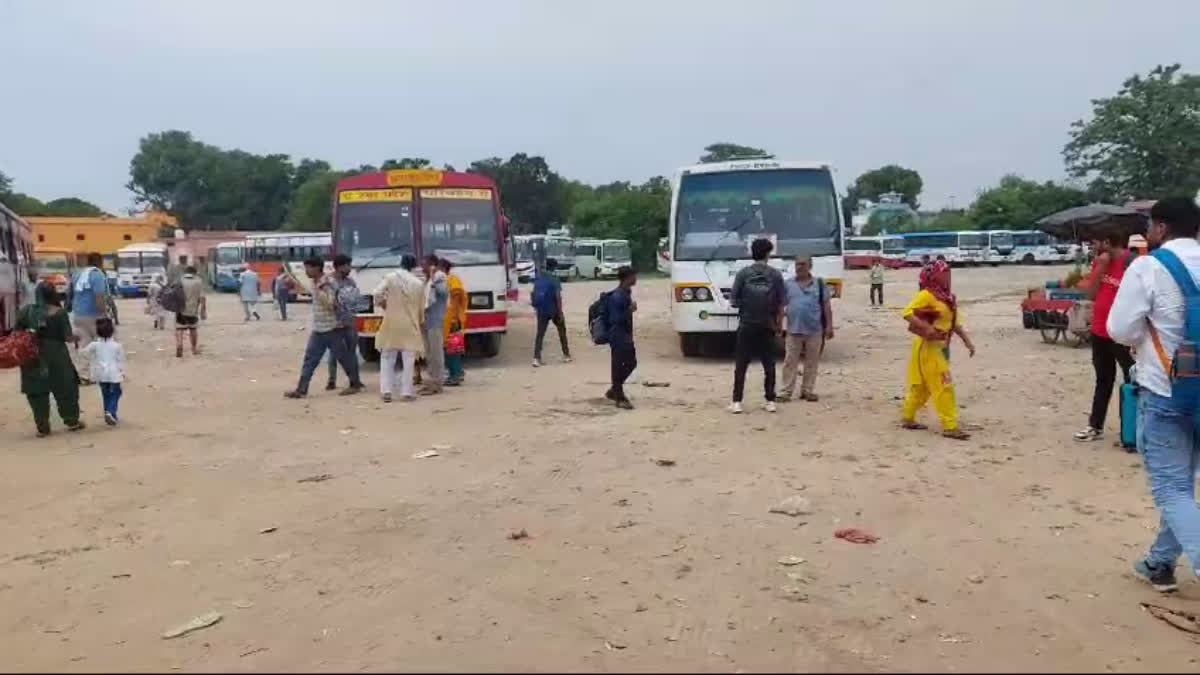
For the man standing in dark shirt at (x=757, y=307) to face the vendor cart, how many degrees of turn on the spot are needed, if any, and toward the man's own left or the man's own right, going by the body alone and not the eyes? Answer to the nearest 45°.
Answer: approximately 45° to the man's own right

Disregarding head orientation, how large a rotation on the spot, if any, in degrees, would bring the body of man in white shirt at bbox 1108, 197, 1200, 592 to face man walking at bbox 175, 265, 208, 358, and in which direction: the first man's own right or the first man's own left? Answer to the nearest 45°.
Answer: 0° — they already face them

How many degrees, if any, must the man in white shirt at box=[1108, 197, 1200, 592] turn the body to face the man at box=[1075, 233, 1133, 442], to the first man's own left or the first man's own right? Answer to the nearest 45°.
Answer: approximately 45° to the first man's own right

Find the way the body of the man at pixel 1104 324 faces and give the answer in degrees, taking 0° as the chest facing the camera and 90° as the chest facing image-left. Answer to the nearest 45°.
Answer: approximately 90°

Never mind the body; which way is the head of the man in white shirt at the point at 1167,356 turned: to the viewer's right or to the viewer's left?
to the viewer's left

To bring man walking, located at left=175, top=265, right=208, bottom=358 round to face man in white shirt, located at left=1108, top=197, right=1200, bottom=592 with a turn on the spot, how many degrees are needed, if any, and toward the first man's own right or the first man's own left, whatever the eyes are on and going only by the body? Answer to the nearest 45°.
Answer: approximately 180°
